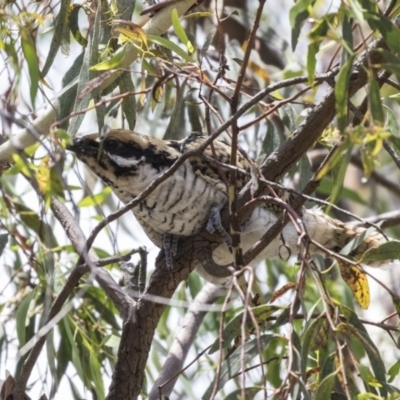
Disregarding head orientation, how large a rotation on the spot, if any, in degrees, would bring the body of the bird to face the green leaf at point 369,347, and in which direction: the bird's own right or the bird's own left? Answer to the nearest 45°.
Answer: approximately 135° to the bird's own left

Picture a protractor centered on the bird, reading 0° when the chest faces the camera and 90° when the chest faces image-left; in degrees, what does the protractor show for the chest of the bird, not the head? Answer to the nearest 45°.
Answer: approximately 90°
